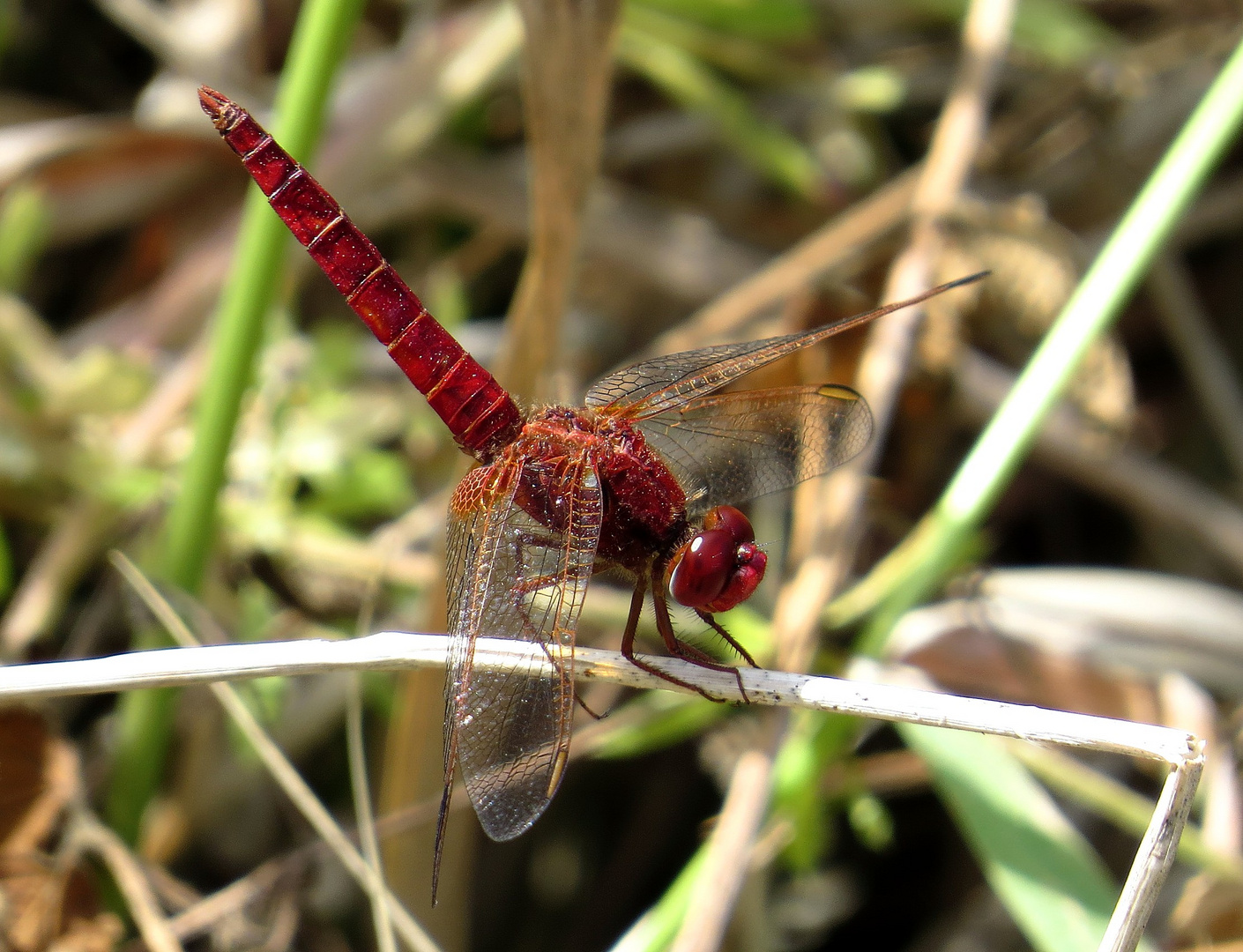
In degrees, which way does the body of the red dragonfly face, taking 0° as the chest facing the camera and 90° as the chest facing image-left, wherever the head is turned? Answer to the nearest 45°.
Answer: approximately 315°
